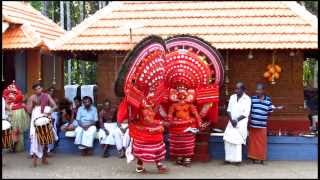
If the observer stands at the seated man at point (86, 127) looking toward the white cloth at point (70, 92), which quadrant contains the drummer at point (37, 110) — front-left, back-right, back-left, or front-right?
back-left

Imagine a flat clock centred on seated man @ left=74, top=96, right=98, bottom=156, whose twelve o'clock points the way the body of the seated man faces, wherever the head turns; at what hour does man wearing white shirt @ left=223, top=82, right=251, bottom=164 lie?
The man wearing white shirt is roughly at 10 o'clock from the seated man.

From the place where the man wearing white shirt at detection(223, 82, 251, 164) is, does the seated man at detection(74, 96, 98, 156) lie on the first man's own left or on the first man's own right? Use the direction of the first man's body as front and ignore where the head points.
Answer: on the first man's own right

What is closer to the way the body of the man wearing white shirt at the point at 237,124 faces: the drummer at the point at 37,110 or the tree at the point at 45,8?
the drummer

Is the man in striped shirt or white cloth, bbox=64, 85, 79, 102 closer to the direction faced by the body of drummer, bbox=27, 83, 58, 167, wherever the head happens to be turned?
the man in striped shirt

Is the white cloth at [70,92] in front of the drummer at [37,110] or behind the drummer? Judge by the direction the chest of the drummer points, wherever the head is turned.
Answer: behind

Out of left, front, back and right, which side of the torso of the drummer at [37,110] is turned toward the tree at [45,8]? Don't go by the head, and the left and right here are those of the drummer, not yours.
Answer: back

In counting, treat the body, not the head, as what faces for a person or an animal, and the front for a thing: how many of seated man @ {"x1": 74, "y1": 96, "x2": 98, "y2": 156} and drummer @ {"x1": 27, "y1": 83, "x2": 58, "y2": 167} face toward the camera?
2

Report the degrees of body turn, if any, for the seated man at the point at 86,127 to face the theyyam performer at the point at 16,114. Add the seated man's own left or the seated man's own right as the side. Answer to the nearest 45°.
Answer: approximately 90° to the seated man's own right
